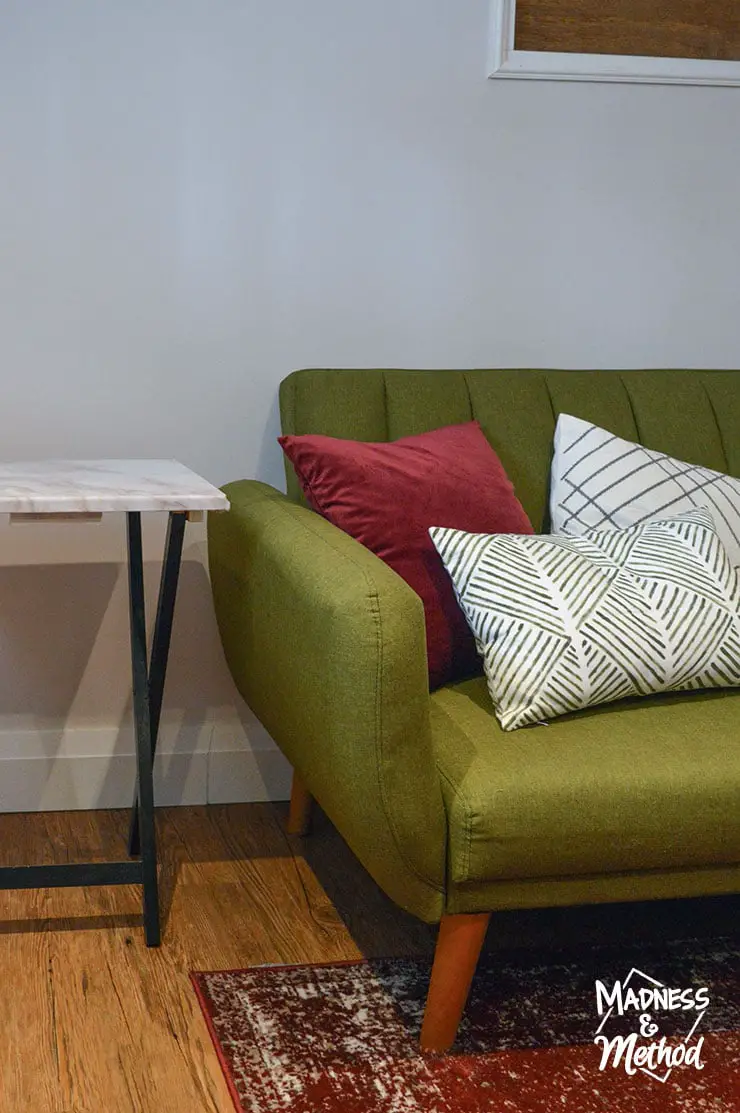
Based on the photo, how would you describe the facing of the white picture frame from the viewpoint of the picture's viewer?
facing the viewer

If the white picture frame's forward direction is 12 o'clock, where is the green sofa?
The green sofa is roughly at 12 o'clock from the white picture frame.

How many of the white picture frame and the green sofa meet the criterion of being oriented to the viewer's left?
0

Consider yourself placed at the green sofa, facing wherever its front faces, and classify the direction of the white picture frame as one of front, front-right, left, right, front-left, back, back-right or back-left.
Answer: back-left

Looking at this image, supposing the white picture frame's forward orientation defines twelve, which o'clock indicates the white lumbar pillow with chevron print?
The white lumbar pillow with chevron print is roughly at 12 o'clock from the white picture frame.

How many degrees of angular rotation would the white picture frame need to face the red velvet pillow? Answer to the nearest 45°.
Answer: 0° — it already faces it

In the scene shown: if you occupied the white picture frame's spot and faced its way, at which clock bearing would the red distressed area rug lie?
The red distressed area rug is roughly at 12 o'clock from the white picture frame.

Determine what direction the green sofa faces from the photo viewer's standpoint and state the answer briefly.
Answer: facing the viewer and to the right of the viewer
